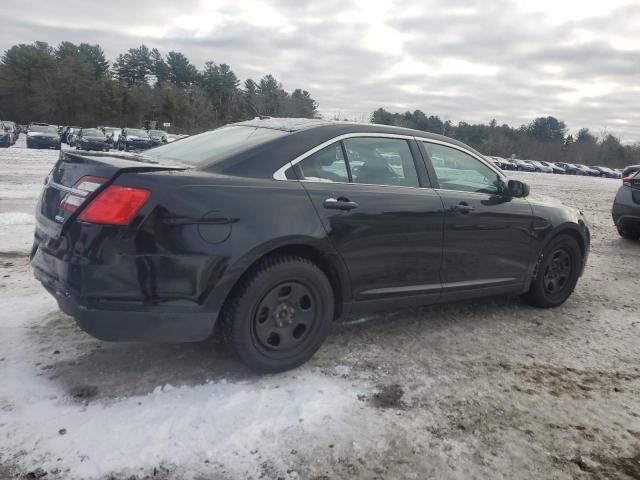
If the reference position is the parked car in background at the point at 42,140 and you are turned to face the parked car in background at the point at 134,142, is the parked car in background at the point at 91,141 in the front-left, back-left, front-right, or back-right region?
front-right

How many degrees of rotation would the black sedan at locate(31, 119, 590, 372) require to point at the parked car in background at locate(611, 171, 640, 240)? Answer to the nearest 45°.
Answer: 0° — it already faces it

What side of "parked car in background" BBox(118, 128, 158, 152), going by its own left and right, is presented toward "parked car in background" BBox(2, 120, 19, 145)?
right

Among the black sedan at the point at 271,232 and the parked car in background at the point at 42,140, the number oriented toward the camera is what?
1

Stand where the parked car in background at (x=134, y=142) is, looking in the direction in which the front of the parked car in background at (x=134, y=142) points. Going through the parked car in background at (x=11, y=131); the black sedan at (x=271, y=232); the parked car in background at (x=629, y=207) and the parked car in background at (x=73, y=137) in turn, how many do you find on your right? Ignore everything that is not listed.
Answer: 2

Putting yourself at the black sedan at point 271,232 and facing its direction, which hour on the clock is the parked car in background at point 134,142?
The parked car in background is roughly at 10 o'clock from the black sedan.

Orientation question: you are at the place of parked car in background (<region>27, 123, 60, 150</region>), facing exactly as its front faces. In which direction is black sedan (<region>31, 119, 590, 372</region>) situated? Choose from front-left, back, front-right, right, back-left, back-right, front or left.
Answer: front

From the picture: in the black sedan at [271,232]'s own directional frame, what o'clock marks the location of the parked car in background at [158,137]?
The parked car in background is roughly at 10 o'clock from the black sedan.

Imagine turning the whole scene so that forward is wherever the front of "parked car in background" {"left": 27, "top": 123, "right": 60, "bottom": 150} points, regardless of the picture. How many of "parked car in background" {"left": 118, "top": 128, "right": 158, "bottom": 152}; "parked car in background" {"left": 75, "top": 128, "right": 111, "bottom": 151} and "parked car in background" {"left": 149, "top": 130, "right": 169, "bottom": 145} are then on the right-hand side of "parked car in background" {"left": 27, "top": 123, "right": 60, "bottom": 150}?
0

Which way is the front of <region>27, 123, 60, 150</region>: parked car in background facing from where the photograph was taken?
facing the viewer

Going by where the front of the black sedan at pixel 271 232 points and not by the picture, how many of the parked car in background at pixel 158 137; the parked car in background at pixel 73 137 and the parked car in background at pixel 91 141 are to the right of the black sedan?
0

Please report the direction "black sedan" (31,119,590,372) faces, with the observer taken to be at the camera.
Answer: facing away from the viewer and to the right of the viewer

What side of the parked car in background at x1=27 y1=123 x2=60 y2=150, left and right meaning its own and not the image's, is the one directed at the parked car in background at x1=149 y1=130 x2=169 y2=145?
left

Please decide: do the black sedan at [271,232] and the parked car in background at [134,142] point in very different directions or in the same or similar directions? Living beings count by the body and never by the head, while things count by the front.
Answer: very different directions

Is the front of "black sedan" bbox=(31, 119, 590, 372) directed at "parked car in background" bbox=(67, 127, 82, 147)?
no

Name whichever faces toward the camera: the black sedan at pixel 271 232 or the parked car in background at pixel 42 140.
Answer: the parked car in background

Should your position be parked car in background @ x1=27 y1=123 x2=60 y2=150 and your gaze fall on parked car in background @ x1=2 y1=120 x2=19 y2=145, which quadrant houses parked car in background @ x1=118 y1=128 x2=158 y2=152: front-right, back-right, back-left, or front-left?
back-right
